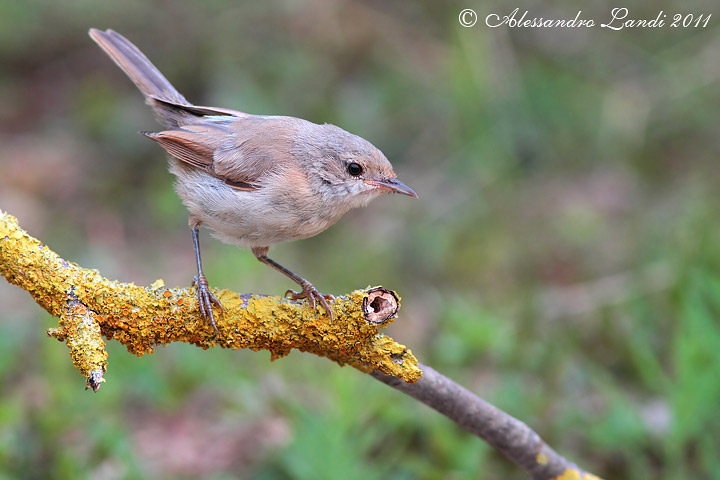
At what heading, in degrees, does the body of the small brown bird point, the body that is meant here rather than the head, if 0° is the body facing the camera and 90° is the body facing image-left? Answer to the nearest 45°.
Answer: approximately 270°

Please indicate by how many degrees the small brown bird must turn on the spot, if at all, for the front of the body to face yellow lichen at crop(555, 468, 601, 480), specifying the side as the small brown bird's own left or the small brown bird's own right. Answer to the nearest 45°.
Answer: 0° — it already faces it
